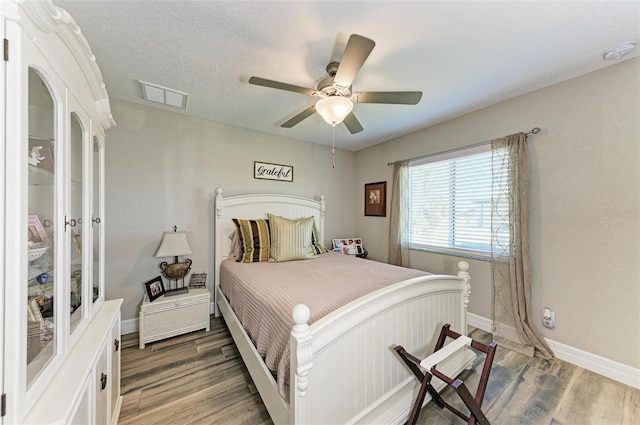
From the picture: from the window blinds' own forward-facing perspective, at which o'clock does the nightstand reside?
The nightstand is roughly at 12 o'clock from the window blinds.

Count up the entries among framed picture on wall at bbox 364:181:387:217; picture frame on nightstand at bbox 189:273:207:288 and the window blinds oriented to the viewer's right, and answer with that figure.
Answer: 0

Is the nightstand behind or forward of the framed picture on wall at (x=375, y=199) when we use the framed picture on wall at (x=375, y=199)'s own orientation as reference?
forward

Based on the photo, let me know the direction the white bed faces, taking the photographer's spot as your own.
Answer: facing the viewer and to the right of the viewer

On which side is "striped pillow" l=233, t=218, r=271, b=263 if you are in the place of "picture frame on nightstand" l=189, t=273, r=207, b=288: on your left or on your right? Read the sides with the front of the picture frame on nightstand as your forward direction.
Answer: on your left

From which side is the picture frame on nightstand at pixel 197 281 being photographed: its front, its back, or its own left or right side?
front

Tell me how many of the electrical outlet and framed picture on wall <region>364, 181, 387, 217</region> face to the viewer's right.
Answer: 0

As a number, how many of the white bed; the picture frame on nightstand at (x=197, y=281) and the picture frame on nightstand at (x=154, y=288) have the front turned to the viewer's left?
0

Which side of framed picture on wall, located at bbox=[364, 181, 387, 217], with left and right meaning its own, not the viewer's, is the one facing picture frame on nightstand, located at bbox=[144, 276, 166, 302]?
front

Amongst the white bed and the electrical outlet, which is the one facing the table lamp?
the electrical outlet

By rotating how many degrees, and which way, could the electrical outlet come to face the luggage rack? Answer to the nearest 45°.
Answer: approximately 45° to its left

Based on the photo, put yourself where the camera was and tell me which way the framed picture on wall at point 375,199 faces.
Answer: facing the viewer and to the left of the viewer

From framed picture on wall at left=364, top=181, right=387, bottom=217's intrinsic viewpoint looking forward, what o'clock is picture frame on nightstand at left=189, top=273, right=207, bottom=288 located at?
The picture frame on nightstand is roughly at 12 o'clock from the framed picture on wall.

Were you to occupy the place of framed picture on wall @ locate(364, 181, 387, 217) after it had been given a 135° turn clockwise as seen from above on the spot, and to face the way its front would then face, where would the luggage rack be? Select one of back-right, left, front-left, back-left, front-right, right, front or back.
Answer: back
